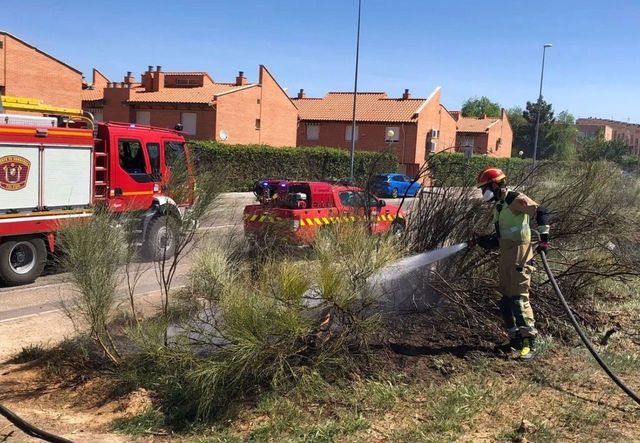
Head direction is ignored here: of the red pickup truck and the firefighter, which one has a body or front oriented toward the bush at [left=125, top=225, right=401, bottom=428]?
the firefighter

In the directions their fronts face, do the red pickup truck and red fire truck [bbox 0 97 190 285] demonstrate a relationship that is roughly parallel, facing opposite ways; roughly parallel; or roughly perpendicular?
roughly parallel

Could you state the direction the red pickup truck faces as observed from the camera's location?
facing away from the viewer and to the right of the viewer

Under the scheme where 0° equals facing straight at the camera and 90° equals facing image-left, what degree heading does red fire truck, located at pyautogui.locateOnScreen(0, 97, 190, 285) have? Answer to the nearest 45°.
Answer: approximately 225°

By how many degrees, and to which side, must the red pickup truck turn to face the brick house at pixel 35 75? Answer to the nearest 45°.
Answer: approximately 90° to its left

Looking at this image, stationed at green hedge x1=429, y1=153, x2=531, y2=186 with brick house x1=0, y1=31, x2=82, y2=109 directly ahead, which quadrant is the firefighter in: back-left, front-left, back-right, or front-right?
back-left

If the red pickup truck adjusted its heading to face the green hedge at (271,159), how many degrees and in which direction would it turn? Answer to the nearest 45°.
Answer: approximately 45° to its left

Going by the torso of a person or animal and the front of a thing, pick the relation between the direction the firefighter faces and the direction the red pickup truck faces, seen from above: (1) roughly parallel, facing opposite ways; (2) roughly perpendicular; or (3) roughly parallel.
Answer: roughly parallel, facing opposite ways

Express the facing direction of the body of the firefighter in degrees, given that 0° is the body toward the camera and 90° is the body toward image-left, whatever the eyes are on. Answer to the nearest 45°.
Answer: approximately 45°

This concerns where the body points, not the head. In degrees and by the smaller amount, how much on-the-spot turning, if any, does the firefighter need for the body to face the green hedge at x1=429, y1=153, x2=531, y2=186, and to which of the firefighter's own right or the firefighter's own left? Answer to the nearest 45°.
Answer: approximately 90° to the firefighter's own right

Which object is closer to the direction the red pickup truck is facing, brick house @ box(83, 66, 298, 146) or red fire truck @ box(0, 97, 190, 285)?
the brick house

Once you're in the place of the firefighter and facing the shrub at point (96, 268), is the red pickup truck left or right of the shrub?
right

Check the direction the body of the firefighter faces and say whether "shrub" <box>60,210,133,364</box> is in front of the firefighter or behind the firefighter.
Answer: in front

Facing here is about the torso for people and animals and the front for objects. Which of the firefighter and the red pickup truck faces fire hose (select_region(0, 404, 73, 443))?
the firefighter

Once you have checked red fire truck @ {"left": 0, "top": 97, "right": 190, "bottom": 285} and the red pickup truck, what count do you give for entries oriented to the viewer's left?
0

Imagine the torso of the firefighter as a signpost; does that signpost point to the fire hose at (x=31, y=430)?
yes
